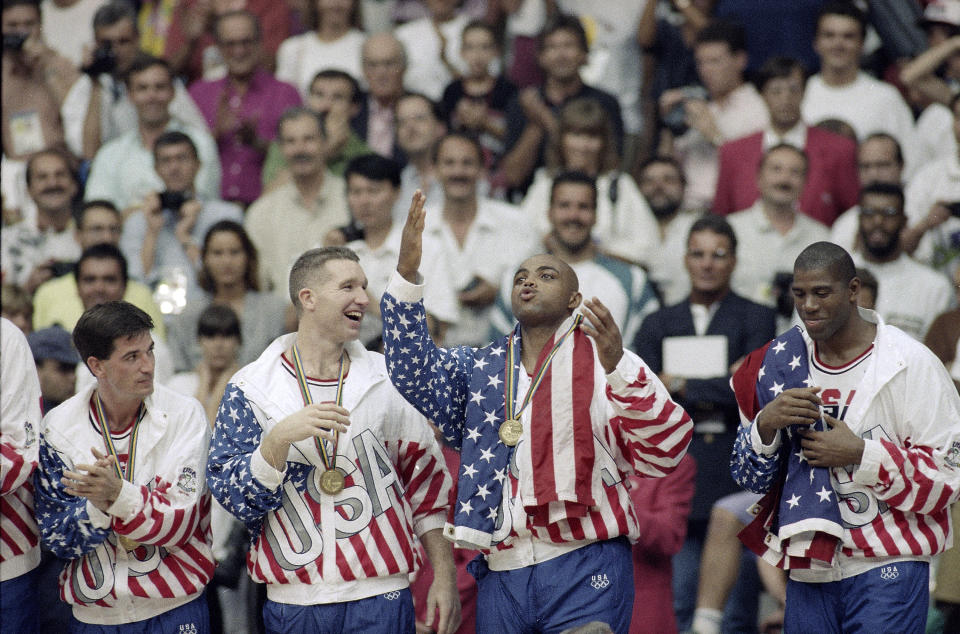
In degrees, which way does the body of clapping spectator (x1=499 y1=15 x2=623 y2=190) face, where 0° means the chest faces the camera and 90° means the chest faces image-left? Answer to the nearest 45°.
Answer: approximately 0°

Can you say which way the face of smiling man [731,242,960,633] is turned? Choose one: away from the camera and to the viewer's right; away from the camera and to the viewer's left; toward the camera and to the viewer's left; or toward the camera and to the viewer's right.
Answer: toward the camera and to the viewer's left

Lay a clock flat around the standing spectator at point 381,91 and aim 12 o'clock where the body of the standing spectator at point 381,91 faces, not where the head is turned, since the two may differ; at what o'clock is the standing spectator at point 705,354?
the standing spectator at point 705,354 is roughly at 11 o'clock from the standing spectator at point 381,91.

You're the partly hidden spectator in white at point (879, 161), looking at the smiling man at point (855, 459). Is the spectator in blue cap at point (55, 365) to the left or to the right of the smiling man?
right

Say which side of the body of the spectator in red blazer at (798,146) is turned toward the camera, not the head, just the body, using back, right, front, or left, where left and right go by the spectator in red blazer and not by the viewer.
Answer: front

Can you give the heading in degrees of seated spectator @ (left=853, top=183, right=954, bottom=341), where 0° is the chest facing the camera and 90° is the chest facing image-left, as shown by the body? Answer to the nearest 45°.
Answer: approximately 0°

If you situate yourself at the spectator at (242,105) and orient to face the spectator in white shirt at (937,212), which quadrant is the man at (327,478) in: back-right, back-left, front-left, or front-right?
front-right

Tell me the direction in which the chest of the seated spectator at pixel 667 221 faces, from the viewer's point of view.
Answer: toward the camera

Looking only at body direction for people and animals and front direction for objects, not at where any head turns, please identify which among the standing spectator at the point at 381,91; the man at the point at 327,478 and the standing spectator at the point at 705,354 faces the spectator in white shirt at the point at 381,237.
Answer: the standing spectator at the point at 381,91

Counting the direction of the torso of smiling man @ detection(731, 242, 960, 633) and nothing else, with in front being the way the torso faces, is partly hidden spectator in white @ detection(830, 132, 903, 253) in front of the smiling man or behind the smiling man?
behind
